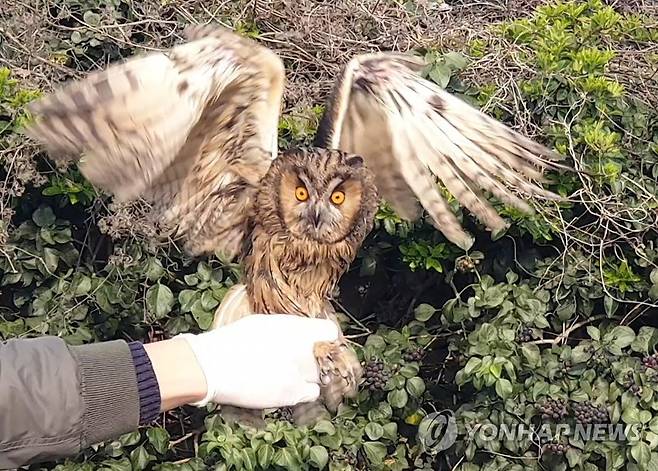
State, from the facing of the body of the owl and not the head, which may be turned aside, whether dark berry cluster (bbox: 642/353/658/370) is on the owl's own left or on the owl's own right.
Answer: on the owl's own left

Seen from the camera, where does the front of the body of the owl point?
toward the camera

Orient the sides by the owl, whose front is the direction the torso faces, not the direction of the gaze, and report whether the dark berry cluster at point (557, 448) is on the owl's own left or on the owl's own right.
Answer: on the owl's own left
